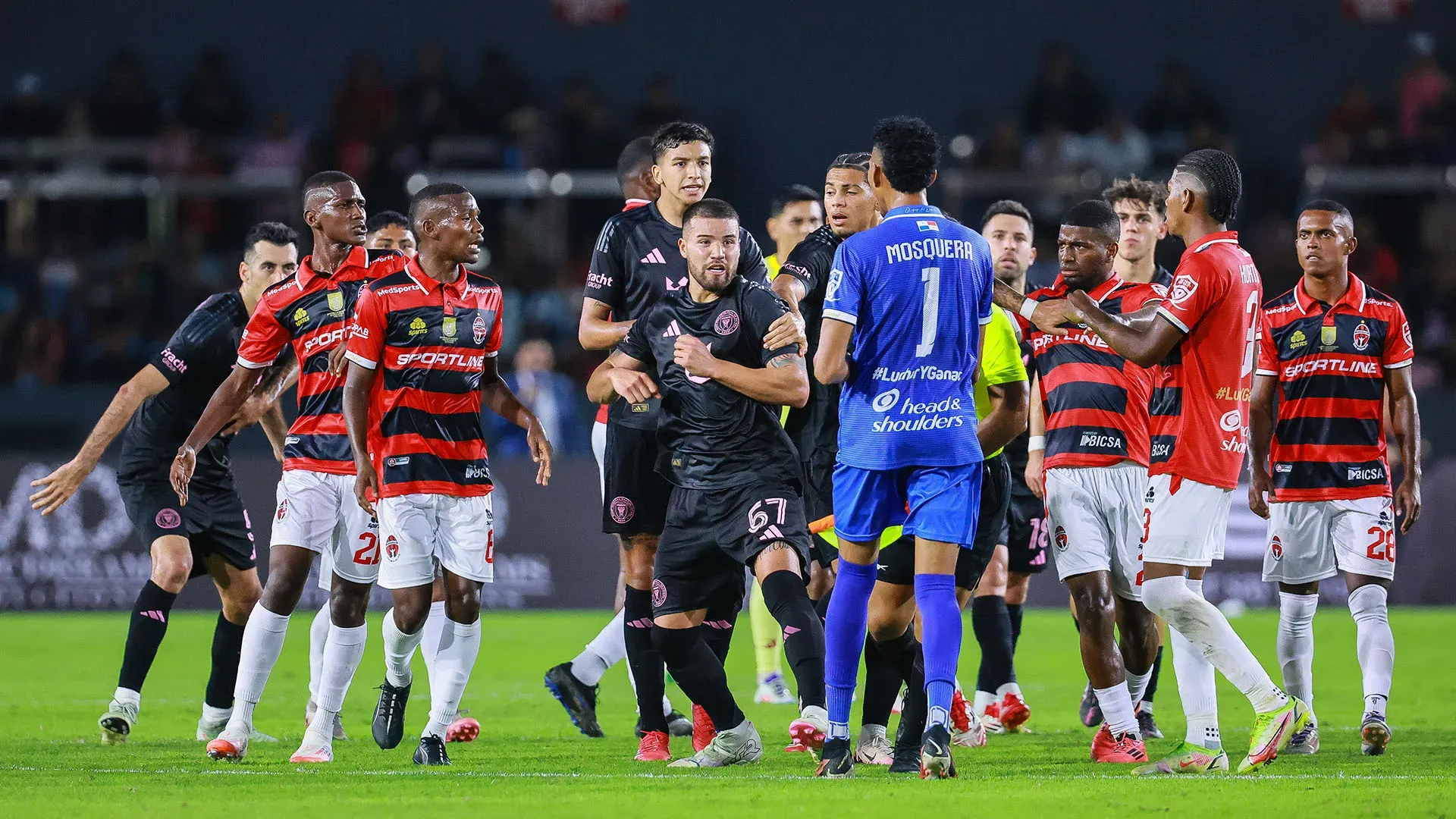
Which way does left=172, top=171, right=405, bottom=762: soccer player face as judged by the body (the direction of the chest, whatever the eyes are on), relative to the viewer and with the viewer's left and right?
facing the viewer and to the right of the viewer

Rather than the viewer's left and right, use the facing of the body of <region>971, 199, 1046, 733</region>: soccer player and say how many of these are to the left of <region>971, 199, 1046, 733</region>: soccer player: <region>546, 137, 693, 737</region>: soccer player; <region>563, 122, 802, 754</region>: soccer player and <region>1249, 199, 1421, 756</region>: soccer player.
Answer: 1

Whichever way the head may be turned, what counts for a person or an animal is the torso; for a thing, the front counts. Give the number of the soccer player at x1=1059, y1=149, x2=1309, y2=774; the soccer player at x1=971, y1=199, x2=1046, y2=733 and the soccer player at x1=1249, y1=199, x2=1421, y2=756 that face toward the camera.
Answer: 2

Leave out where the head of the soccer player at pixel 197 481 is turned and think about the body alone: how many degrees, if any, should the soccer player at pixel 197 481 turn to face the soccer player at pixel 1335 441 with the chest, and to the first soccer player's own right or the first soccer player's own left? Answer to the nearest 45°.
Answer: approximately 45° to the first soccer player's own left

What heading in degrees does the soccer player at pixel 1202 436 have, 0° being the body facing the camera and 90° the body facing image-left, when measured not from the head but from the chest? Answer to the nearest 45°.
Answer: approximately 90°

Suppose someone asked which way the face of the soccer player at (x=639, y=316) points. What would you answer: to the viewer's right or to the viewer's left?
to the viewer's right

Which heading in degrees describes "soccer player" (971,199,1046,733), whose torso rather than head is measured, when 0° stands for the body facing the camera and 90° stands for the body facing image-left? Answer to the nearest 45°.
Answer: approximately 0°
